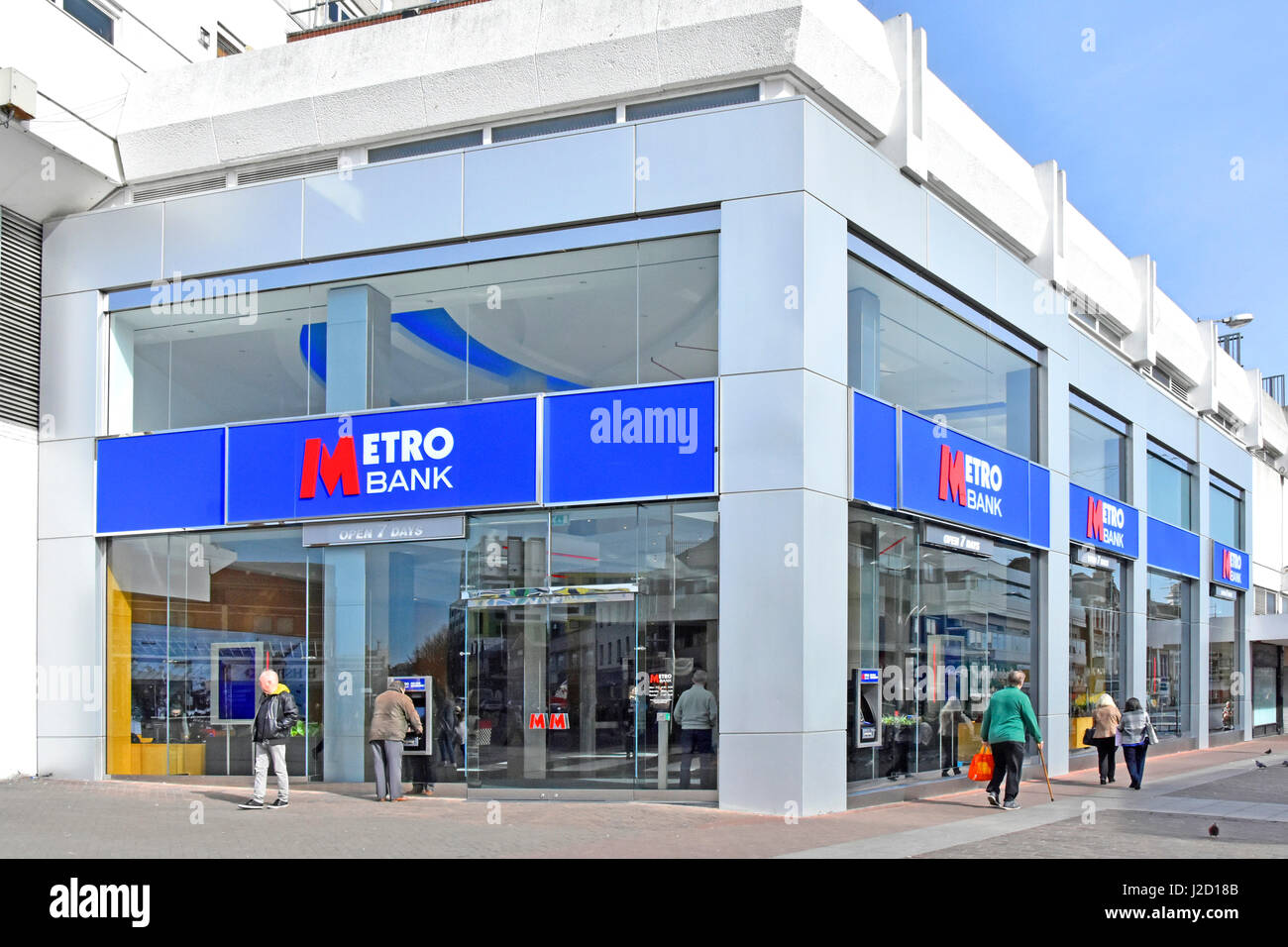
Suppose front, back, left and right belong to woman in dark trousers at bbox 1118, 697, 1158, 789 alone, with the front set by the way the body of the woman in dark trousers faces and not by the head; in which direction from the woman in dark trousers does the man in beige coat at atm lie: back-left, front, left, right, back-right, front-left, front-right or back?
back-left

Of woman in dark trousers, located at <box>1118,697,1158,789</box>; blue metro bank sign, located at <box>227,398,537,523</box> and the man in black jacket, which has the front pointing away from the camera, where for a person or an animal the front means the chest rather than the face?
the woman in dark trousers

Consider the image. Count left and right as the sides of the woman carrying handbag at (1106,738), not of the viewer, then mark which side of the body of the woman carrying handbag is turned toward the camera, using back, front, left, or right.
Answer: back

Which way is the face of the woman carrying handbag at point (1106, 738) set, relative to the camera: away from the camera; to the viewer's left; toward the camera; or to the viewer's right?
away from the camera

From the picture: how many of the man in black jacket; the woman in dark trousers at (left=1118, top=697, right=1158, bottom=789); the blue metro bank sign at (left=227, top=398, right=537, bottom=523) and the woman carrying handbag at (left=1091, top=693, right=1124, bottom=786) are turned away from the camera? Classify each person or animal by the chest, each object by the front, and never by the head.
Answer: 2

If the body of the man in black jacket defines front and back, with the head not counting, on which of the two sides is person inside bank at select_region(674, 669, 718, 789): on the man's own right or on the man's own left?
on the man's own left

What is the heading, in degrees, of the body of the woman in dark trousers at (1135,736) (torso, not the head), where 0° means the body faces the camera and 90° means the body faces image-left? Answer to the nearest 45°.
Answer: approximately 180°

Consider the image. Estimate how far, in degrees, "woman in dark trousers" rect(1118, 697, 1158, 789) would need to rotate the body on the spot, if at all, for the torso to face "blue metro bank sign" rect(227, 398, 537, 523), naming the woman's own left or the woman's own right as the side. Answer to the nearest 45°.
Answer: approximately 135° to the woman's own left
